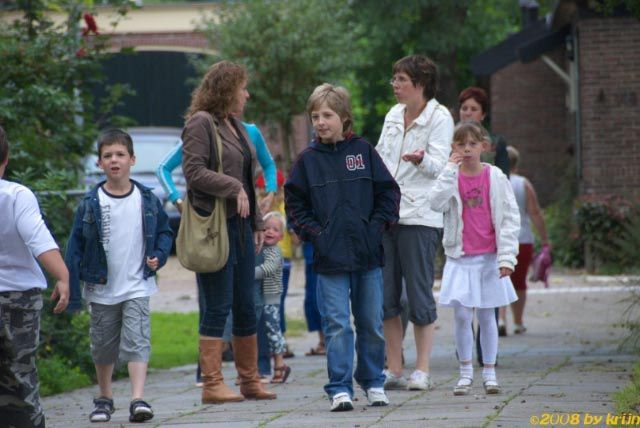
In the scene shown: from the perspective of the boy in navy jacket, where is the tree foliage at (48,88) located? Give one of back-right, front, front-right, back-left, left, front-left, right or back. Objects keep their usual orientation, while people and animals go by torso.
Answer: back-right

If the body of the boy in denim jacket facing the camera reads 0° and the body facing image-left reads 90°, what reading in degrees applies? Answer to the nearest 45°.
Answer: approximately 0°

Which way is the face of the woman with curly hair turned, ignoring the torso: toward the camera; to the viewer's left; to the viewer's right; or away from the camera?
to the viewer's right

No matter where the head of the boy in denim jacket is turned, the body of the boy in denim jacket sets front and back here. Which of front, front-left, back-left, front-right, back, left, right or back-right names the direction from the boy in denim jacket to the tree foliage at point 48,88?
back

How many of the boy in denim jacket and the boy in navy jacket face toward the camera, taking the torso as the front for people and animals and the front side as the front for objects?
2

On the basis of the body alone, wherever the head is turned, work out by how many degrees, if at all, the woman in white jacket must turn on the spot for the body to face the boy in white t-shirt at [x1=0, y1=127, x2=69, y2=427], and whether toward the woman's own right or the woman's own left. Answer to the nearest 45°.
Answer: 0° — they already face them

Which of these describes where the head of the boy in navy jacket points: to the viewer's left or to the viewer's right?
to the viewer's left

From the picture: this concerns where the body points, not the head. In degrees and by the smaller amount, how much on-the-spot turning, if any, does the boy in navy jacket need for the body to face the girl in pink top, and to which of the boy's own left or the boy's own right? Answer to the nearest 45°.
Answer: approximately 135° to the boy's own left

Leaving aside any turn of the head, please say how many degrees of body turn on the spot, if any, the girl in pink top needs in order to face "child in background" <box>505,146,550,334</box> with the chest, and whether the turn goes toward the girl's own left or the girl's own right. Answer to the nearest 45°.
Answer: approximately 180°

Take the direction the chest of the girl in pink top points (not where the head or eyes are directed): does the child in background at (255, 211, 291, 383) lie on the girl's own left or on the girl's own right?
on the girl's own right

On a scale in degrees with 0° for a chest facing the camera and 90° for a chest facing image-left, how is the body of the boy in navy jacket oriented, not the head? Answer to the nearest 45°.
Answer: approximately 0°

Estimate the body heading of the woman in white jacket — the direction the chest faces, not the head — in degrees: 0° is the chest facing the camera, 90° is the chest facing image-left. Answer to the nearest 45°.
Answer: approximately 45°

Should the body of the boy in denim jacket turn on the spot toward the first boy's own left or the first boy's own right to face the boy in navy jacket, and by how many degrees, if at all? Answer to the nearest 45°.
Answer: approximately 90° to the first boy's own left
